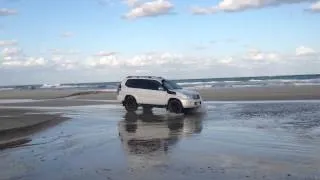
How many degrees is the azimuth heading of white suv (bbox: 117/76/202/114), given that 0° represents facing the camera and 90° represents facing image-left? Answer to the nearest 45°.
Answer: approximately 315°
